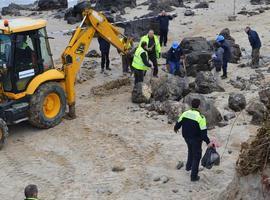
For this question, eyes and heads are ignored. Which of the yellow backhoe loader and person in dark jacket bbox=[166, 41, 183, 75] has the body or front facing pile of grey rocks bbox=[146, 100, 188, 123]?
the person in dark jacket

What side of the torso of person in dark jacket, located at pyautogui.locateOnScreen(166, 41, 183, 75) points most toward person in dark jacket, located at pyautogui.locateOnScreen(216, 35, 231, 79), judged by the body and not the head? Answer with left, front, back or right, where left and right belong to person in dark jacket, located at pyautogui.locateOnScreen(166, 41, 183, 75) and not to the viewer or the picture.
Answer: left

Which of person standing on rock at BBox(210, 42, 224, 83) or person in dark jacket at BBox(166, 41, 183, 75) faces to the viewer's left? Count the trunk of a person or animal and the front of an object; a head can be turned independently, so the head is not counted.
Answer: the person standing on rock

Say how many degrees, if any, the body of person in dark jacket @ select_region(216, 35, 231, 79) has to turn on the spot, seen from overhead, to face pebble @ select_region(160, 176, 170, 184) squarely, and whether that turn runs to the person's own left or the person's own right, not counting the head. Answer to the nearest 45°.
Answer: approximately 90° to the person's own left

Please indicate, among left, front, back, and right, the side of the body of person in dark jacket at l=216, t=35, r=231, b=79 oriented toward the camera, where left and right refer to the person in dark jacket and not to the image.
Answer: left

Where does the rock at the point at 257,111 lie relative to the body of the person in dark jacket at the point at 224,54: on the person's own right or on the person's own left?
on the person's own left

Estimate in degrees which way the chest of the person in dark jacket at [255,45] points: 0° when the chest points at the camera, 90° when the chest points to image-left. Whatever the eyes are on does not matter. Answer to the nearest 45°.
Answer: approximately 90°

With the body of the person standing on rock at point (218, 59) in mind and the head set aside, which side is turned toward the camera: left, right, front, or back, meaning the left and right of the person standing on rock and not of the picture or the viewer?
left

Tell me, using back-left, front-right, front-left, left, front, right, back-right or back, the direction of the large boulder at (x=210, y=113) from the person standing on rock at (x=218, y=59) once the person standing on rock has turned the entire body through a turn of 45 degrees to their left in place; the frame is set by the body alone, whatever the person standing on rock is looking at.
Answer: front-left

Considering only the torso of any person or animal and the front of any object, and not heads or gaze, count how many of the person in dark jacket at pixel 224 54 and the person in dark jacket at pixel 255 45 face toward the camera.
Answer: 0

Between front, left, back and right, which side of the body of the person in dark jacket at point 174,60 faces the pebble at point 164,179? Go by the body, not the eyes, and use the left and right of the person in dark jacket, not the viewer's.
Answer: front

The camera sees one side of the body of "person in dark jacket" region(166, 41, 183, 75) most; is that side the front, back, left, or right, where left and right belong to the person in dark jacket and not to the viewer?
front
